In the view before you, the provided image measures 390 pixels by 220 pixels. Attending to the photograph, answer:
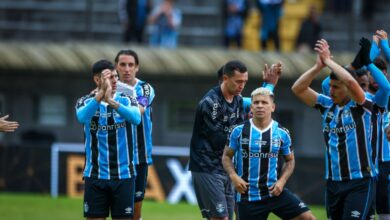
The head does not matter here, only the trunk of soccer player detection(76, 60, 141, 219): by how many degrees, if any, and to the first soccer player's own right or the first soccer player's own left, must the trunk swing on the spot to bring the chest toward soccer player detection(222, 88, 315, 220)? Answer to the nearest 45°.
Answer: approximately 90° to the first soccer player's own left

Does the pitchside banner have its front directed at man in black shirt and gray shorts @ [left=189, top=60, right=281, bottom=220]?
yes

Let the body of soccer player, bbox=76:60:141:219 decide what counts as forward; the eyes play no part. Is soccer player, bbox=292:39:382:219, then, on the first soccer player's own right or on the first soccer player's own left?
on the first soccer player's own left

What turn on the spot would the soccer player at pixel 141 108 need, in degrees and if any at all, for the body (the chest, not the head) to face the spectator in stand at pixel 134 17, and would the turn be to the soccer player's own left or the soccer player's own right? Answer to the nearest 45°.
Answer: approximately 135° to the soccer player's own right

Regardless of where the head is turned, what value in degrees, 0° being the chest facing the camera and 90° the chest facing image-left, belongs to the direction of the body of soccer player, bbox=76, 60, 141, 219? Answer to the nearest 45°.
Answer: approximately 0°

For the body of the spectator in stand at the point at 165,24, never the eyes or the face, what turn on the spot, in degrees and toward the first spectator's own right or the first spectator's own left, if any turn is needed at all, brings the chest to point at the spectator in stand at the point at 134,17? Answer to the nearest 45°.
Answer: approximately 90° to the first spectator's own right
